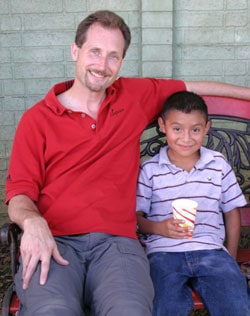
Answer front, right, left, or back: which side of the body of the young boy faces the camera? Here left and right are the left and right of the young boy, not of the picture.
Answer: front

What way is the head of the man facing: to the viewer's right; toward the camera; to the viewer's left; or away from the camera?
toward the camera

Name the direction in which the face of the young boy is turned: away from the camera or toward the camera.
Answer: toward the camera

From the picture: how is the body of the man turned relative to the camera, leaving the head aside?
toward the camera

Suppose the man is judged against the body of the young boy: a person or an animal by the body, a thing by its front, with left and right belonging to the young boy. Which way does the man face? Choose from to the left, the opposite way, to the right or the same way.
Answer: the same way

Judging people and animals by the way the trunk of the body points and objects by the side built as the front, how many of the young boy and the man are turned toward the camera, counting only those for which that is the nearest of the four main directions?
2

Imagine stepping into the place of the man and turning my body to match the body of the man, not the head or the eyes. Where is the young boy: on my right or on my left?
on my left

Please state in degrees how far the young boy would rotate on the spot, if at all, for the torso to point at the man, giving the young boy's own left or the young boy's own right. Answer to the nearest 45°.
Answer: approximately 45° to the young boy's own right
